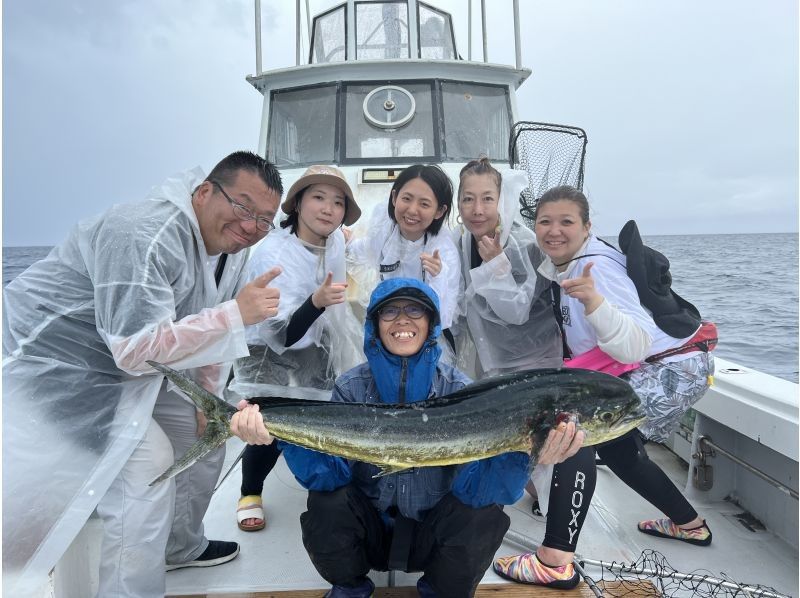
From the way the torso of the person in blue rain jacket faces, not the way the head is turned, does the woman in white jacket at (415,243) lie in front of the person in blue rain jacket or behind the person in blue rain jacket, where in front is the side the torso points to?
behind

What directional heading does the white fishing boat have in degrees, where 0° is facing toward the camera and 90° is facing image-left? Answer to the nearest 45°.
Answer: approximately 0°

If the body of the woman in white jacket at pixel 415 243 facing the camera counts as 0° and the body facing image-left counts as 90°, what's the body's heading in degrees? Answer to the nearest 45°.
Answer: approximately 0°

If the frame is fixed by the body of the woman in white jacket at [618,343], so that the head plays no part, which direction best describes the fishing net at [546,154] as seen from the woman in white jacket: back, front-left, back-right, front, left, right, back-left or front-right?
back-right

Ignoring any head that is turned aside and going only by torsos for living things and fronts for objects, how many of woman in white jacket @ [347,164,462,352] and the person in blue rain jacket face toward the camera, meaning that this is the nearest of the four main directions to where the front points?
2
